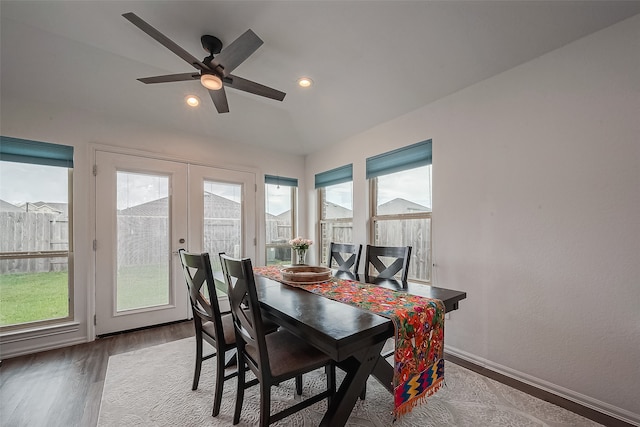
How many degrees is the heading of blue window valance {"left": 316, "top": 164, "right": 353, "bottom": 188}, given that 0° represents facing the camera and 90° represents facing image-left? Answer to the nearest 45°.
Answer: approximately 45°

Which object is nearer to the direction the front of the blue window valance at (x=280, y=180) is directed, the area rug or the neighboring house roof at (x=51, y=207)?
the area rug

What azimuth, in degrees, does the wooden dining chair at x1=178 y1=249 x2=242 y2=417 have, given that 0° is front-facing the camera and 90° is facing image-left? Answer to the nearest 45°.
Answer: approximately 225°
